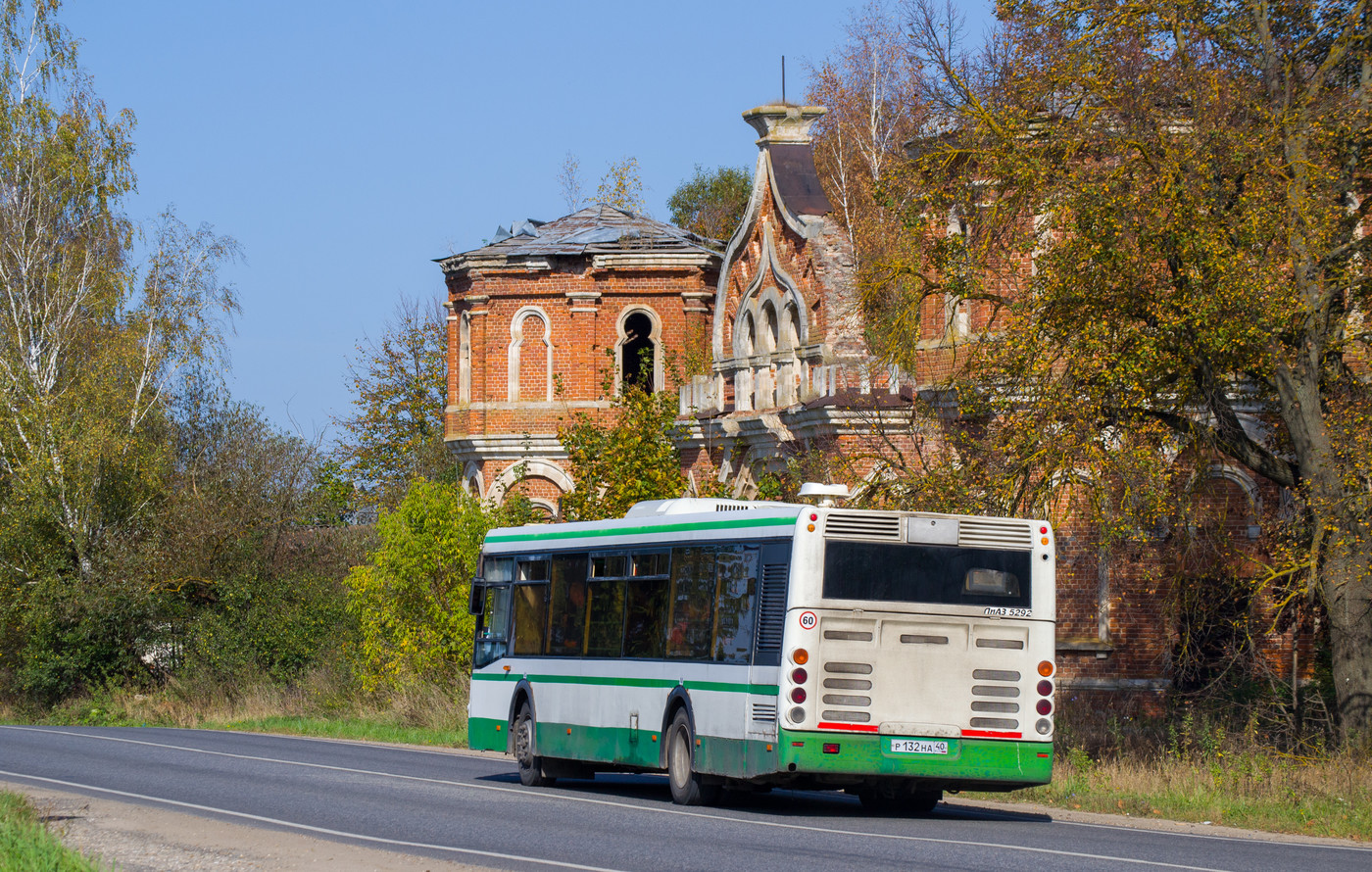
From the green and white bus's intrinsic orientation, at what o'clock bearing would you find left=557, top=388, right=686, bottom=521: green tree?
The green tree is roughly at 1 o'clock from the green and white bus.

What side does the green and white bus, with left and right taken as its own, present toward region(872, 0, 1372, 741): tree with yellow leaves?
right

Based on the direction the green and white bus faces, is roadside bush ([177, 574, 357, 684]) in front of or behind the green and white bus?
in front

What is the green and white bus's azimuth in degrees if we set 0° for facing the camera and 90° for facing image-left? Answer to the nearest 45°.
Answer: approximately 135°

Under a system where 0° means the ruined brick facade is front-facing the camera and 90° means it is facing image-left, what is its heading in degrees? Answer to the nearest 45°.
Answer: approximately 45°

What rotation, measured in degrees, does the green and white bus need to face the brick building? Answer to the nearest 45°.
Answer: approximately 45° to its right
